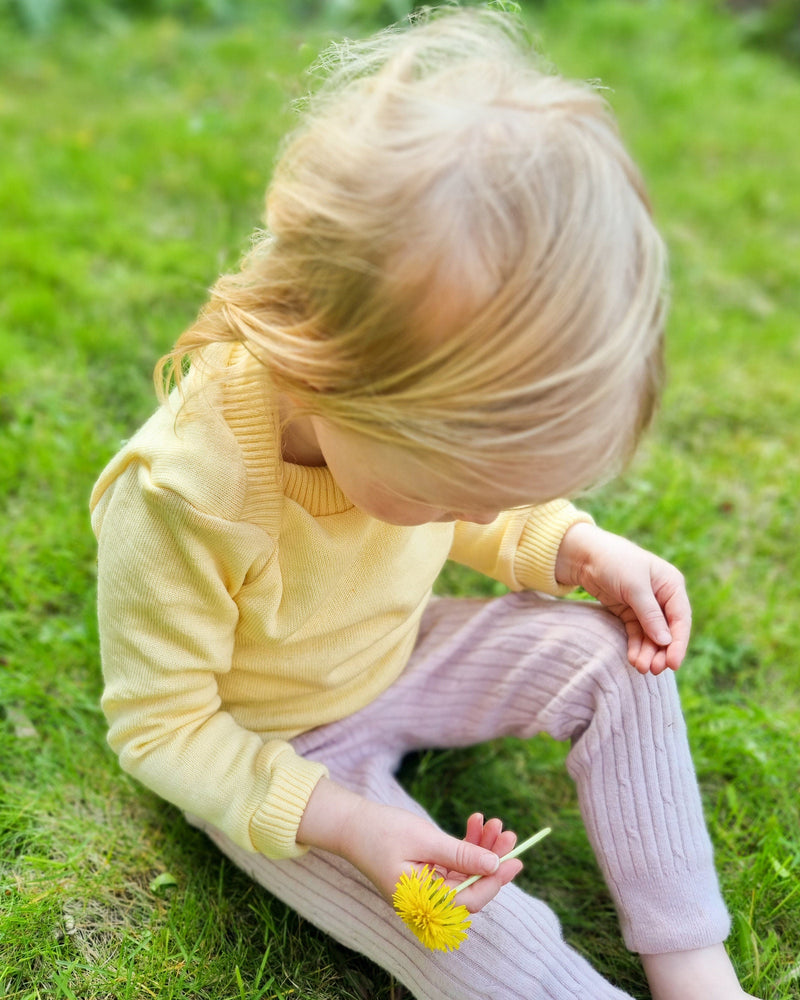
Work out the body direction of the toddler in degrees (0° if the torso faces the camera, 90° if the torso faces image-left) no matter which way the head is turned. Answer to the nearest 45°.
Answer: approximately 315°
